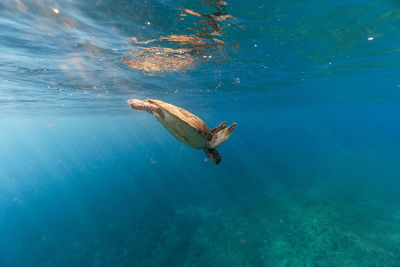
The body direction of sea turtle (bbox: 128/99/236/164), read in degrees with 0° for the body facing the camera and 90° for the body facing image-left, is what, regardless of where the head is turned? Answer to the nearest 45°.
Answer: approximately 270°
